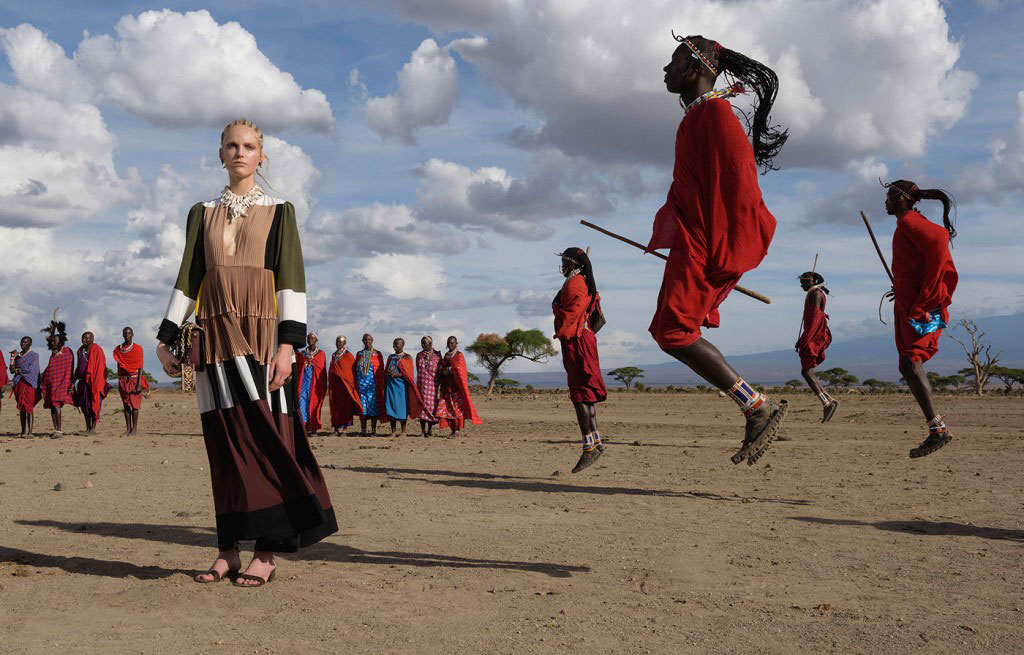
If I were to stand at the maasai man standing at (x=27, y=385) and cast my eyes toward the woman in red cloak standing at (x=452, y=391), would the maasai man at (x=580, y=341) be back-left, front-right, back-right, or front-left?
front-right

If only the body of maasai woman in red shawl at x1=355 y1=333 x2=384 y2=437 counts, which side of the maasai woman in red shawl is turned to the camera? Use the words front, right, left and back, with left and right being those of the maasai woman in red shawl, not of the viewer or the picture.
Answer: front

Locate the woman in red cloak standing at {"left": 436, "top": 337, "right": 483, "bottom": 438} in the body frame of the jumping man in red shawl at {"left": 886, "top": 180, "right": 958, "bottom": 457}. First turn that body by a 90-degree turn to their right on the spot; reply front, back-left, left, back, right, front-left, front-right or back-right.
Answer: front-left

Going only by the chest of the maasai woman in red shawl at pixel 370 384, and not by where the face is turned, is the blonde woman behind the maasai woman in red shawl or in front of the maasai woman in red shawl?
in front

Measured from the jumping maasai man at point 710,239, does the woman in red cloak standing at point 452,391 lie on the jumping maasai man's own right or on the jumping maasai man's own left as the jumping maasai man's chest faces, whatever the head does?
on the jumping maasai man's own right

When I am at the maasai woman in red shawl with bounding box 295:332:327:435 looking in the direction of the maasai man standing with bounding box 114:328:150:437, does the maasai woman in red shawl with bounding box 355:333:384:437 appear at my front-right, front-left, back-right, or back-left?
back-left

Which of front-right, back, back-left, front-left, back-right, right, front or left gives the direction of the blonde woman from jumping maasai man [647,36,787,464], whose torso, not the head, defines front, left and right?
front

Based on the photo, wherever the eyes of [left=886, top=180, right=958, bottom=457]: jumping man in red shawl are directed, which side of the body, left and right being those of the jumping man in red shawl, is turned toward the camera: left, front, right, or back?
left

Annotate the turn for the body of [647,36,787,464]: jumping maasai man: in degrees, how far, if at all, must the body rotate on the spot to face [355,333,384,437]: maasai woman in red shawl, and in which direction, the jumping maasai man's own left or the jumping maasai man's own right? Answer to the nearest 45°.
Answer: approximately 45° to the jumping maasai man's own right

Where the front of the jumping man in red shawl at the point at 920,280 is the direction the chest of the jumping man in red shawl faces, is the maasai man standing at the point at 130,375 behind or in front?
in front

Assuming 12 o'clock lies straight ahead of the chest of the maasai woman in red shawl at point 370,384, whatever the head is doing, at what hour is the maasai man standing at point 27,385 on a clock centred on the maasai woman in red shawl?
The maasai man standing is roughly at 3 o'clock from the maasai woman in red shawl.

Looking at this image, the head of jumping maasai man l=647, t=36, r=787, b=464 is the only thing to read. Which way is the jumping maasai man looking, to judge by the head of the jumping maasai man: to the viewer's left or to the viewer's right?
to the viewer's left

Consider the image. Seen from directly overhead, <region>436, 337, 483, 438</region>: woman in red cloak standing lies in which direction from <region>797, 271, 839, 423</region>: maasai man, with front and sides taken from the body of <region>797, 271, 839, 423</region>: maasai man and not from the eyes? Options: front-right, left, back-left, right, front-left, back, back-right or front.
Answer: front
